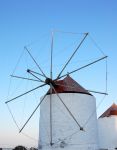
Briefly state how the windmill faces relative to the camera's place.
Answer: facing the viewer and to the left of the viewer

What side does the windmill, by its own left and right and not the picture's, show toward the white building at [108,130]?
back
